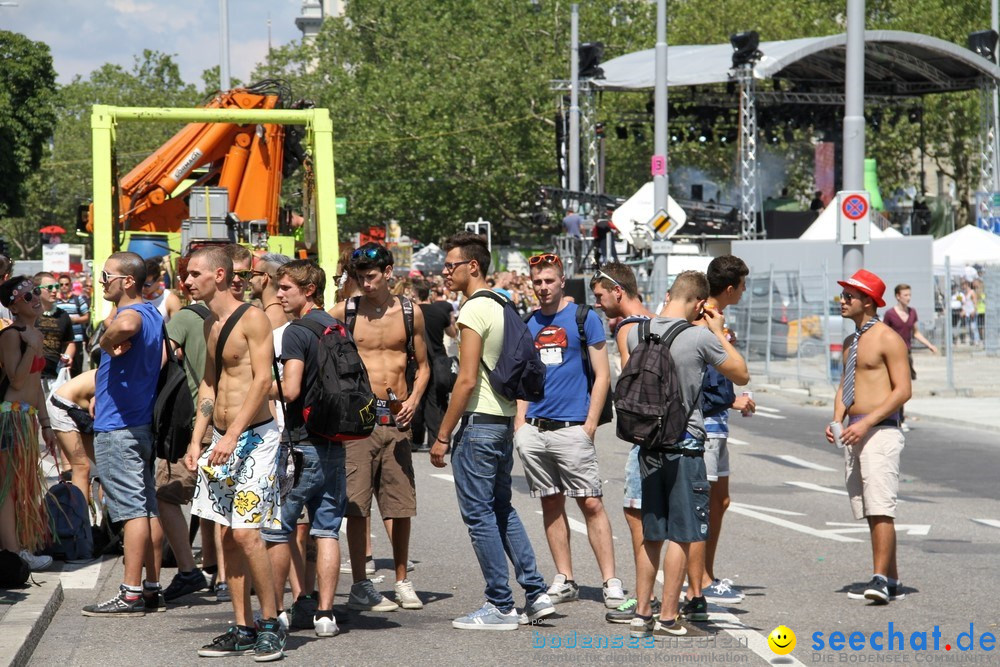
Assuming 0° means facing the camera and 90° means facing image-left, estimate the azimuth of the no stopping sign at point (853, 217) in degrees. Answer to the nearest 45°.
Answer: approximately 0°

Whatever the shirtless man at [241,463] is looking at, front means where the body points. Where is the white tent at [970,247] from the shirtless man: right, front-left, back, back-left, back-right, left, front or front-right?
back

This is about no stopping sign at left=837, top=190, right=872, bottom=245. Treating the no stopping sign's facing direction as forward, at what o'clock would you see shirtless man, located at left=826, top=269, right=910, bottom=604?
The shirtless man is roughly at 12 o'clock from the no stopping sign.

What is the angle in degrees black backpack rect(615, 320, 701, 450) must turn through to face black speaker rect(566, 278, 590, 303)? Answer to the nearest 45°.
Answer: approximately 135° to its right

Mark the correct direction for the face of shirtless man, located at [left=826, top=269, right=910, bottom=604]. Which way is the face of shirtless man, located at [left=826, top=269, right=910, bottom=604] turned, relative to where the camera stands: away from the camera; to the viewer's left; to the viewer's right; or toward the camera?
to the viewer's left

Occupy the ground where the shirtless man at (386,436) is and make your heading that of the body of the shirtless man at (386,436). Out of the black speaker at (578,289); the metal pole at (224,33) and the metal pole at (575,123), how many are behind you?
3

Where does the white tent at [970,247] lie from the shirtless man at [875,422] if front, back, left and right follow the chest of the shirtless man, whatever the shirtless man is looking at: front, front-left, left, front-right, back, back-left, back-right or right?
back-right

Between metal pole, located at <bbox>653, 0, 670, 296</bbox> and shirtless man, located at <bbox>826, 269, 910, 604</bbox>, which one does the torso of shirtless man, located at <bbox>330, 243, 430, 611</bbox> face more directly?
the shirtless man

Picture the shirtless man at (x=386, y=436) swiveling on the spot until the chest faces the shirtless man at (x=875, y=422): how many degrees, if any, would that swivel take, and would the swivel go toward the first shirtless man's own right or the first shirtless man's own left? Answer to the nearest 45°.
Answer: approximately 90° to the first shirtless man's own left

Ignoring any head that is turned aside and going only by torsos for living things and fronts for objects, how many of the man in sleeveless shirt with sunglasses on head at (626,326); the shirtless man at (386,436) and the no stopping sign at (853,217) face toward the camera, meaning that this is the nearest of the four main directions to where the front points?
2
